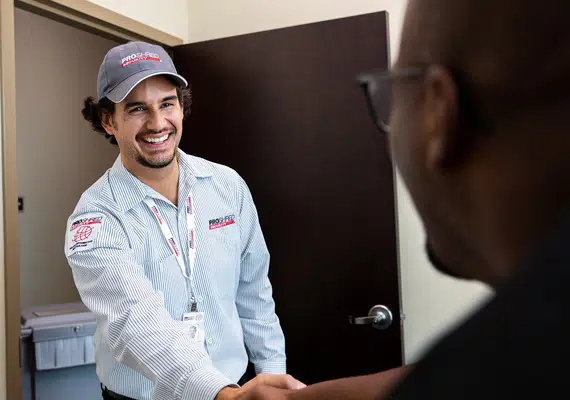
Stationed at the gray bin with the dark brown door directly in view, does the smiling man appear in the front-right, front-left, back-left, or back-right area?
front-right

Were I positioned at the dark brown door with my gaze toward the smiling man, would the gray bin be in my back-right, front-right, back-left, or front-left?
front-right

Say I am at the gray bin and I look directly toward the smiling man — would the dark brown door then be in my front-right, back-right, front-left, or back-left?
front-left

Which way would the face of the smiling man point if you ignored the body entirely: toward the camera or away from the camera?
toward the camera

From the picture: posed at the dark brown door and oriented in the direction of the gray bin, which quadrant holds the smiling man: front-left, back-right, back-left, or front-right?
front-left

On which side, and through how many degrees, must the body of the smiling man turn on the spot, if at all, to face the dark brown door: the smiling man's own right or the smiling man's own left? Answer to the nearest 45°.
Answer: approximately 90° to the smiling man's own left

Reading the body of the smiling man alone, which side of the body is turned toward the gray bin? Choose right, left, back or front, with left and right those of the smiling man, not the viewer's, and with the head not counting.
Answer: back

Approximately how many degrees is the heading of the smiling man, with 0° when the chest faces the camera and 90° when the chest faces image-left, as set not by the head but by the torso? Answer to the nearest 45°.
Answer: approximately 315°

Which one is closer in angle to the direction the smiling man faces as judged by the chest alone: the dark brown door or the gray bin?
the dark brown door
